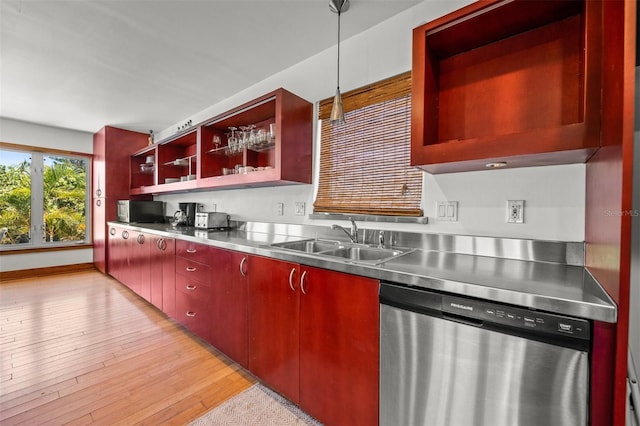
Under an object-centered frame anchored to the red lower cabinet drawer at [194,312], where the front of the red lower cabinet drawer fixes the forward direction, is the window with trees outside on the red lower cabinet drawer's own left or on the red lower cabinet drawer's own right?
on the red lower cabinet drawer's own right

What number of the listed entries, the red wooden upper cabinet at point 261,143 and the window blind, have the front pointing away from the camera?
0

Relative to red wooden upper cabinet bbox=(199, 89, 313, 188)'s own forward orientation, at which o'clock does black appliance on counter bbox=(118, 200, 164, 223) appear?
The black appliance on counter is roughly at 3 o'clock from the red wooden upper cabinet.

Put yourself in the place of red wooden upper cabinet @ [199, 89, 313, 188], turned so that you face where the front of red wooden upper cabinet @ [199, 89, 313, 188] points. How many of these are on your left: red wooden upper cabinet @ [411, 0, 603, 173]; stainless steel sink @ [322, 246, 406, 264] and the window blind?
3

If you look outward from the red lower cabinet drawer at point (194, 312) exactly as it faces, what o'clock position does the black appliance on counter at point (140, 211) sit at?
The black appliance on counter is roughly at 4 o'clock from the red lower cabinet drawer.

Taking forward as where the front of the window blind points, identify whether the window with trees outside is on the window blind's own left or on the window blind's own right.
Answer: on the window blind's own right

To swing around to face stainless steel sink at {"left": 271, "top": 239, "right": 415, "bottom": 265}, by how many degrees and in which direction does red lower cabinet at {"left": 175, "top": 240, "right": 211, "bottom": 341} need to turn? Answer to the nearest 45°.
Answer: approximately 90° to its left

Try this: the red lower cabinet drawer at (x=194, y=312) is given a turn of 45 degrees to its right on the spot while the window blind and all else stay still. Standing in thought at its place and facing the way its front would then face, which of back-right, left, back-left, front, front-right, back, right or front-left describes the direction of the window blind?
back-left

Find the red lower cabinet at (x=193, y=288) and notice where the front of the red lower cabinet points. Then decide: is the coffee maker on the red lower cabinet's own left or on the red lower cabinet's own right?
on the red lower cabinet's own right

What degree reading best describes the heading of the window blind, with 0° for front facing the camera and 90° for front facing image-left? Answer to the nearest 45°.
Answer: approximately 45°

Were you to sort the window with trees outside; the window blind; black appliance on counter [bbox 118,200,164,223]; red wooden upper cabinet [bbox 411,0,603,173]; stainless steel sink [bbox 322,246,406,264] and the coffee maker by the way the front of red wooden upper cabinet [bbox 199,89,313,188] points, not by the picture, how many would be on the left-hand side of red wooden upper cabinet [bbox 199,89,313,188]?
3

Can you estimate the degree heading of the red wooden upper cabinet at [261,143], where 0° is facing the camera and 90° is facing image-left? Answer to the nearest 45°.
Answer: approximately 45°
